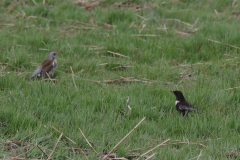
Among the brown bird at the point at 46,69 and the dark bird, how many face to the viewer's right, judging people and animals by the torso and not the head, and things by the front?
1

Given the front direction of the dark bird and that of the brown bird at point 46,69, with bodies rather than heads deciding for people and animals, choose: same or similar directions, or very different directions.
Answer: very different directions

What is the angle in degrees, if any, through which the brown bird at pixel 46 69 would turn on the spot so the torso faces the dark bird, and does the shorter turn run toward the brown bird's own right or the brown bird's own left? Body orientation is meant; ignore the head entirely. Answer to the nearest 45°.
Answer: approximately 45° to the brown bird's own right

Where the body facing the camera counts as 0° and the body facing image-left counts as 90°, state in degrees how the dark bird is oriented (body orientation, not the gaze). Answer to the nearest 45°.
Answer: approximately 90°

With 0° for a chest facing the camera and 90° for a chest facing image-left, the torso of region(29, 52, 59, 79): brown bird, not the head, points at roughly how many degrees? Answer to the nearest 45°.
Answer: approximately 270°
